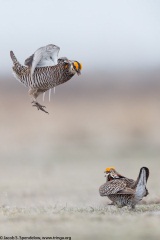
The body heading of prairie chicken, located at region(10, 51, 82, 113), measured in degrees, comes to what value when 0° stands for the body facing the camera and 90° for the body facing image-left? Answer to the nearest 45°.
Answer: approximately 270°

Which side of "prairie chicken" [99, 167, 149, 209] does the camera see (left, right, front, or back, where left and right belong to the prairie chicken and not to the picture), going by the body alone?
left
